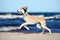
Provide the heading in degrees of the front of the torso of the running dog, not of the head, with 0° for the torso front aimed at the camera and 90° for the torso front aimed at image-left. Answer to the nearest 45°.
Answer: approximately 90°
